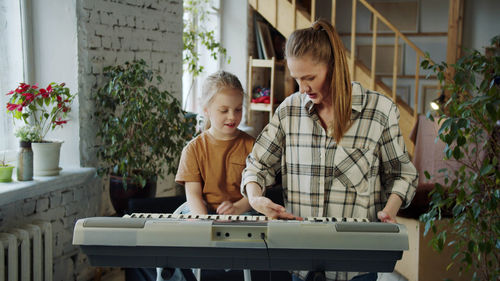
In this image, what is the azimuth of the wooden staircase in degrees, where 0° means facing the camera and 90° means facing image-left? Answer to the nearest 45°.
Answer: approximately 270°

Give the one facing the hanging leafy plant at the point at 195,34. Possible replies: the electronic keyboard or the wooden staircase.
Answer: the electronic keyboard

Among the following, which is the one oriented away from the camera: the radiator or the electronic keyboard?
the electronic keyboard

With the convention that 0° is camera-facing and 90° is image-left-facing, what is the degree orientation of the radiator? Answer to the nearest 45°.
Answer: approximately 315°

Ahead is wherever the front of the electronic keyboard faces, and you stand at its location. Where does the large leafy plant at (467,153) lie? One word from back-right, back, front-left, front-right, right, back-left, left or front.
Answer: front-right

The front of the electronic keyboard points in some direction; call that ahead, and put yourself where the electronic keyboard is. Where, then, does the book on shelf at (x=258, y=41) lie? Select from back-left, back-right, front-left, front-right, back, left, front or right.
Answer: front

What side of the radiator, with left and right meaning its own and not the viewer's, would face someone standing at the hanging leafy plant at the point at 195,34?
left

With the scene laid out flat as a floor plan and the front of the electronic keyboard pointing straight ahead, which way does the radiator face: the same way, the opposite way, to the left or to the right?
to the right

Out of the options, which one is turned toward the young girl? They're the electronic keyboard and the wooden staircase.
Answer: the electronic keyboard

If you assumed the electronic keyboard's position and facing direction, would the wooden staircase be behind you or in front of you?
in front

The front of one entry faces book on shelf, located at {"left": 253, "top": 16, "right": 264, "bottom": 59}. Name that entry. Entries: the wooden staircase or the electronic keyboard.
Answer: the electronic keyboard

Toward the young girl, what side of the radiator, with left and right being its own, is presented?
front

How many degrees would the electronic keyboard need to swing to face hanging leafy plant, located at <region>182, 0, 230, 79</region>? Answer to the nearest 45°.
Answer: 0° — it already faces it

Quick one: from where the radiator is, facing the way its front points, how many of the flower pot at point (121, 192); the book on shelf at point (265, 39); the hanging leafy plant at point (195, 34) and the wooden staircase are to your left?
4

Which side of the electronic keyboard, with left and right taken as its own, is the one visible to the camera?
back

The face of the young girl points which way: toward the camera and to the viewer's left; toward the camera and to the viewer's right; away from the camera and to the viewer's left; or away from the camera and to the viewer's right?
toward the camera and to the viewer's right

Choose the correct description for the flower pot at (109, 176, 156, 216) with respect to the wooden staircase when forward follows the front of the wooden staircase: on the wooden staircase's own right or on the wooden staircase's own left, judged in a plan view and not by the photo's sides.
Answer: on the wooden staircase's own right

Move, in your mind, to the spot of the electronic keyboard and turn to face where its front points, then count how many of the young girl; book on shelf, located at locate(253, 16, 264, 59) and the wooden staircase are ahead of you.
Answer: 3

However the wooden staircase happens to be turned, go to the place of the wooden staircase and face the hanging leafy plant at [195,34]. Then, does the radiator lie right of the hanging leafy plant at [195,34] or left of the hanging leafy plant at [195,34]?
left

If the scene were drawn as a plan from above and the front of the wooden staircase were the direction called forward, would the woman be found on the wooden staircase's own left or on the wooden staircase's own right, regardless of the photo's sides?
on the wooden staircase's own right
